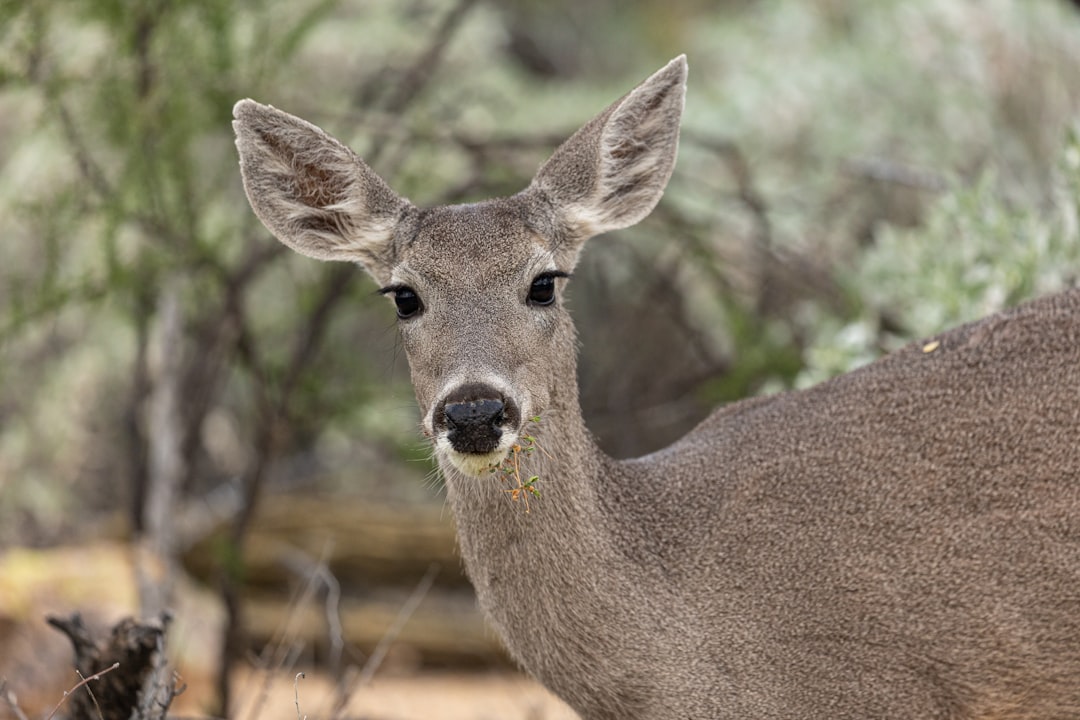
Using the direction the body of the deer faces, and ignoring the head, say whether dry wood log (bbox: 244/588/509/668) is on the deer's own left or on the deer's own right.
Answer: on the deer's own right

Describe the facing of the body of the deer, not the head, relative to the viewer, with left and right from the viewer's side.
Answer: facing to the left of the viewer

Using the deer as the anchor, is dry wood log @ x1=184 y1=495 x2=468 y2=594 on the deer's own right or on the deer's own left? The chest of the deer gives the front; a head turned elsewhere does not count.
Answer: on the deer's own right
